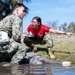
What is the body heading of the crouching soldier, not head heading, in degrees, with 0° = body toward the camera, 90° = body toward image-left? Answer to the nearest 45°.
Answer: approximately 270°
